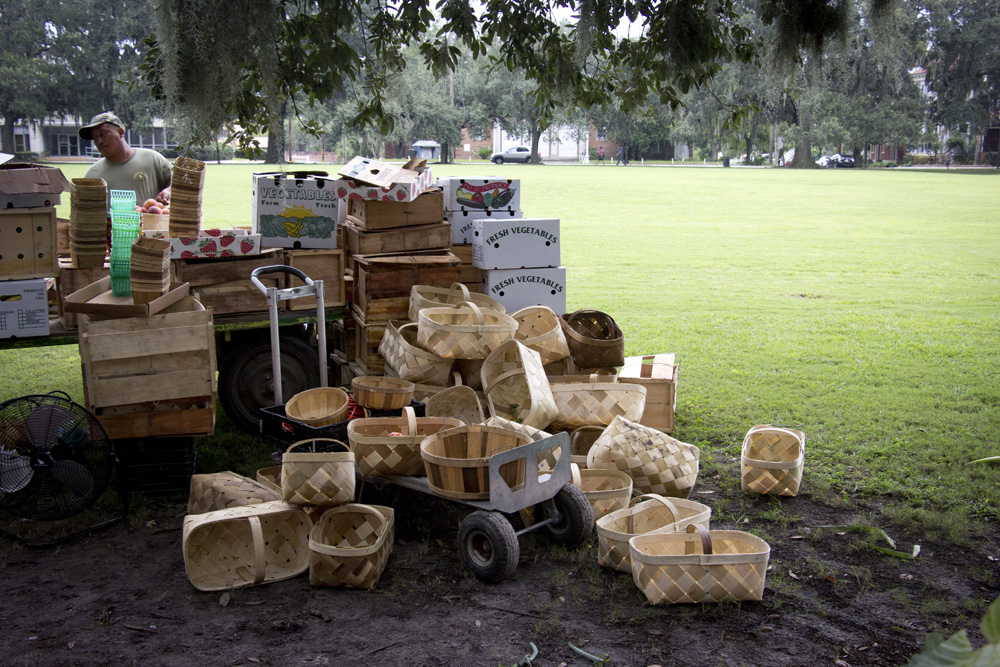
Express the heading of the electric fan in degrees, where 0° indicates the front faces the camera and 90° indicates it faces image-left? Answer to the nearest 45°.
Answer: approximately 0°

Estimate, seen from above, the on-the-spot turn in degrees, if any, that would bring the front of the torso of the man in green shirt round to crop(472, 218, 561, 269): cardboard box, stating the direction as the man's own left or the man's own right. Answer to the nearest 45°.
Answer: approximately 90° to the man's own left

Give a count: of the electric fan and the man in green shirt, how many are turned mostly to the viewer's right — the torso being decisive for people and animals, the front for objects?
0

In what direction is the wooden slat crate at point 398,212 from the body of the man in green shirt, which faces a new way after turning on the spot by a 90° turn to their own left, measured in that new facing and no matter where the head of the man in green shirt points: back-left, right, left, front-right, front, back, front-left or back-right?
front

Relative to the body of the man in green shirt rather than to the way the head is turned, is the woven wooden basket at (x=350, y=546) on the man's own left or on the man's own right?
on the man's own left

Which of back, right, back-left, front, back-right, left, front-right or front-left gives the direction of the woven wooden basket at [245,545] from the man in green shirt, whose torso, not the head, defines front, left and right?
front-left

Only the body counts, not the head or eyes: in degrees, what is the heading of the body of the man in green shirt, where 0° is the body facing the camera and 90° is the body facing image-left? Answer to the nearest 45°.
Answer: approximately 45°

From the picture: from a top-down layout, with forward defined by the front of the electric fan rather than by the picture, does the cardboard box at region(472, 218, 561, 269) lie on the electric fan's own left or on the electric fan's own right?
on the electric fan's own left

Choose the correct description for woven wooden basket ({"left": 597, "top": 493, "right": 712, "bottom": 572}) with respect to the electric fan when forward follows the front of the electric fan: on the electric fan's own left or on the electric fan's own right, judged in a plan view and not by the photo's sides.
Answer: on the electric fan's own left

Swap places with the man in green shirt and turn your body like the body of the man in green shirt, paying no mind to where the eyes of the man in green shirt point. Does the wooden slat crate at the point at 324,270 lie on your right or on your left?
on your left

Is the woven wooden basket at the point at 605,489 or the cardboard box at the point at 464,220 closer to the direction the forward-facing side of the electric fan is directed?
the woven wooden basket

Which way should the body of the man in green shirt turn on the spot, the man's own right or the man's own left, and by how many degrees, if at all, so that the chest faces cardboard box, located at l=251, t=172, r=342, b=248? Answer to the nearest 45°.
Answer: approximately 90° to the man's own left
